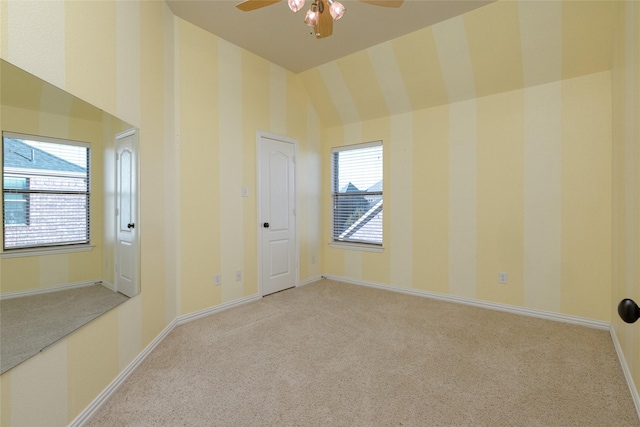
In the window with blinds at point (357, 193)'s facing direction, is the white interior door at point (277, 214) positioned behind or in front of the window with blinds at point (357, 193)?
in front

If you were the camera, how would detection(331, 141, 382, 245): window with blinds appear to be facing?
facing the viewer and to the left of the viewer

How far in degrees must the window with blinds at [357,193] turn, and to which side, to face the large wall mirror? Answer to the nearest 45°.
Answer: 0° — it already faces it

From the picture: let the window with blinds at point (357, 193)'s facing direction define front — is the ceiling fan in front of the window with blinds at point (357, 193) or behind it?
in front
